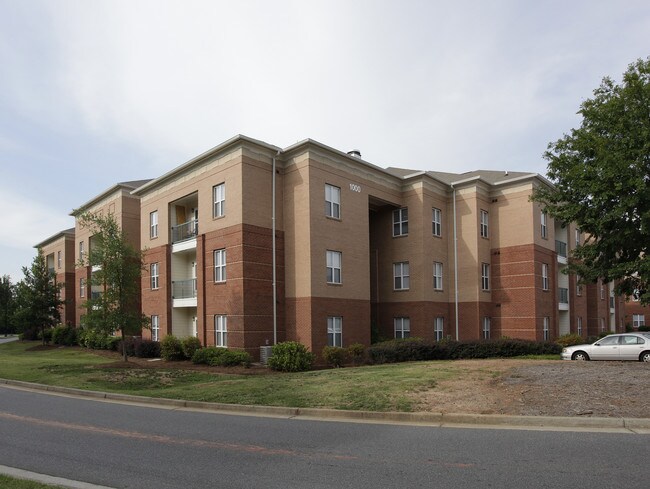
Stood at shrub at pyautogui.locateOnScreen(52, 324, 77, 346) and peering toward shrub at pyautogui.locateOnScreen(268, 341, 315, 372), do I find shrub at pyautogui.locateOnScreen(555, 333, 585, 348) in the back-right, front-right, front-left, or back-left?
front-left

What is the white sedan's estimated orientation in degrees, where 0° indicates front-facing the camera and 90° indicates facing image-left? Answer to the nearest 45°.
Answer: approximately 90°

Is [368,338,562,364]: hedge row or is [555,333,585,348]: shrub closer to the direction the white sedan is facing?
the hedge row

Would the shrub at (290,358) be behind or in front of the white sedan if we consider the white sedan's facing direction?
in front

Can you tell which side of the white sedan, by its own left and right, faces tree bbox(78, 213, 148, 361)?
front

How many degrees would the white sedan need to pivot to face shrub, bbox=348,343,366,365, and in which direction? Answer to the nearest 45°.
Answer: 0° — it already faces it

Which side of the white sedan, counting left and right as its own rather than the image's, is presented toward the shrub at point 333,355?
front
